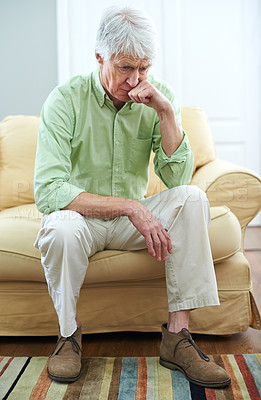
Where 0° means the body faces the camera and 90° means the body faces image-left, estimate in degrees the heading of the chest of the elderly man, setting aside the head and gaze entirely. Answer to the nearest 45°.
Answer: approximately 0°

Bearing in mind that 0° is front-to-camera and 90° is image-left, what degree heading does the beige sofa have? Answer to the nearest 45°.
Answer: approximately 0°
